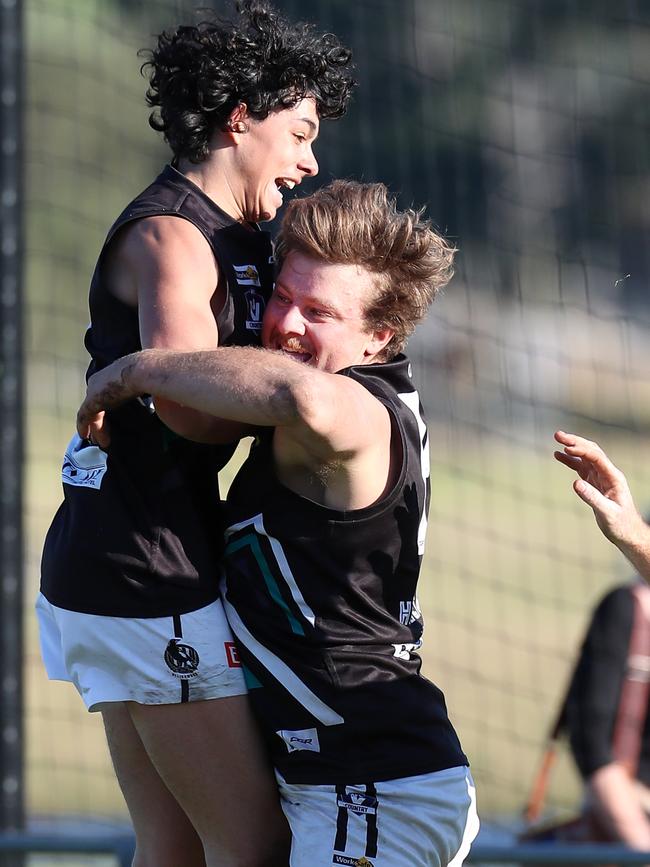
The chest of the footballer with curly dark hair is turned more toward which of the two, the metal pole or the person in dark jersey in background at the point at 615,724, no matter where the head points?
the person in dark jersey in background

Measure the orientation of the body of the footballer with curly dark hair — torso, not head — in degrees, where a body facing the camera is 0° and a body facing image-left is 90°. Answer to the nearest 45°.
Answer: approximately 270°

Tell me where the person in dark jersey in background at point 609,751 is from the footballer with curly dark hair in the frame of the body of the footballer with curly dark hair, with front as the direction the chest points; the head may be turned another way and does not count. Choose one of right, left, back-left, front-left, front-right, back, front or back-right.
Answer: front-left

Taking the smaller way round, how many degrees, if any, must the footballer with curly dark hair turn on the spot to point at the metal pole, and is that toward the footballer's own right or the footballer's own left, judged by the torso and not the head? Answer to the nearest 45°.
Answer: approximately 90° to the footballer's own left

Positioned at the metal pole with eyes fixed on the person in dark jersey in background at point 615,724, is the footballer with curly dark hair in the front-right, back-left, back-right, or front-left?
front-right
